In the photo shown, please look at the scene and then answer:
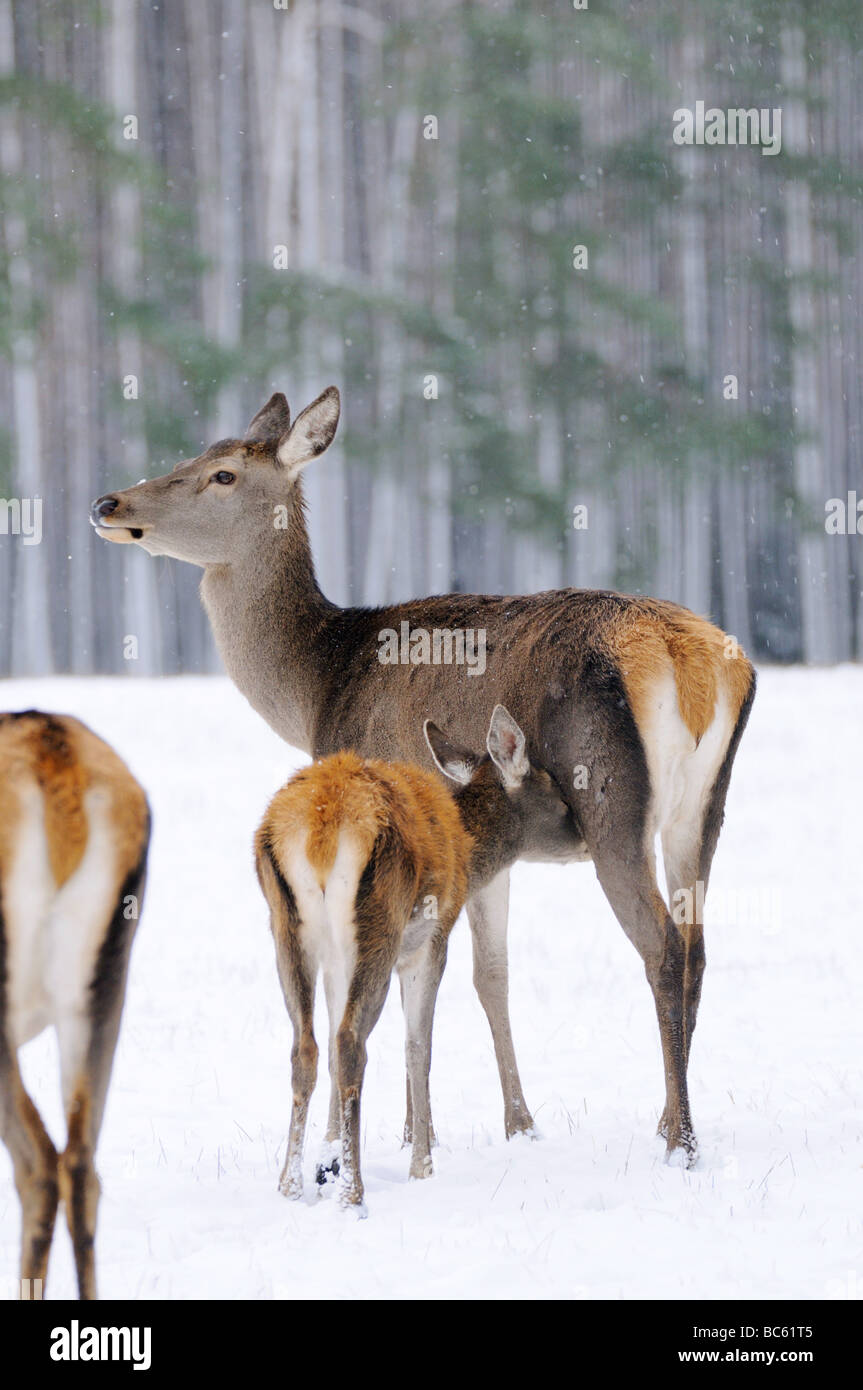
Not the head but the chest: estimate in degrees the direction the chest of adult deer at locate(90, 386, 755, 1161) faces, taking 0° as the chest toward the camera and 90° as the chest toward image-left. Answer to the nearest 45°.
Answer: approximately 135°

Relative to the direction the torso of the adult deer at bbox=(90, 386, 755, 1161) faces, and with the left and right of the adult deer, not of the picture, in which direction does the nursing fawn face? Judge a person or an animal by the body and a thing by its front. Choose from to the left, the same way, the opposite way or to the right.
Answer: to the right

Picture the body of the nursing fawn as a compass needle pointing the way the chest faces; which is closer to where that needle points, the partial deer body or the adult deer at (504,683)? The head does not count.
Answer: the adult deer

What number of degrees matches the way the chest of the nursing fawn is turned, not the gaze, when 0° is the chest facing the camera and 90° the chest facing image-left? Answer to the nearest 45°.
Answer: approximately 225°

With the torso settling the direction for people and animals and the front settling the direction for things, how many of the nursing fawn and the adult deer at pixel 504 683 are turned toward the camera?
0
